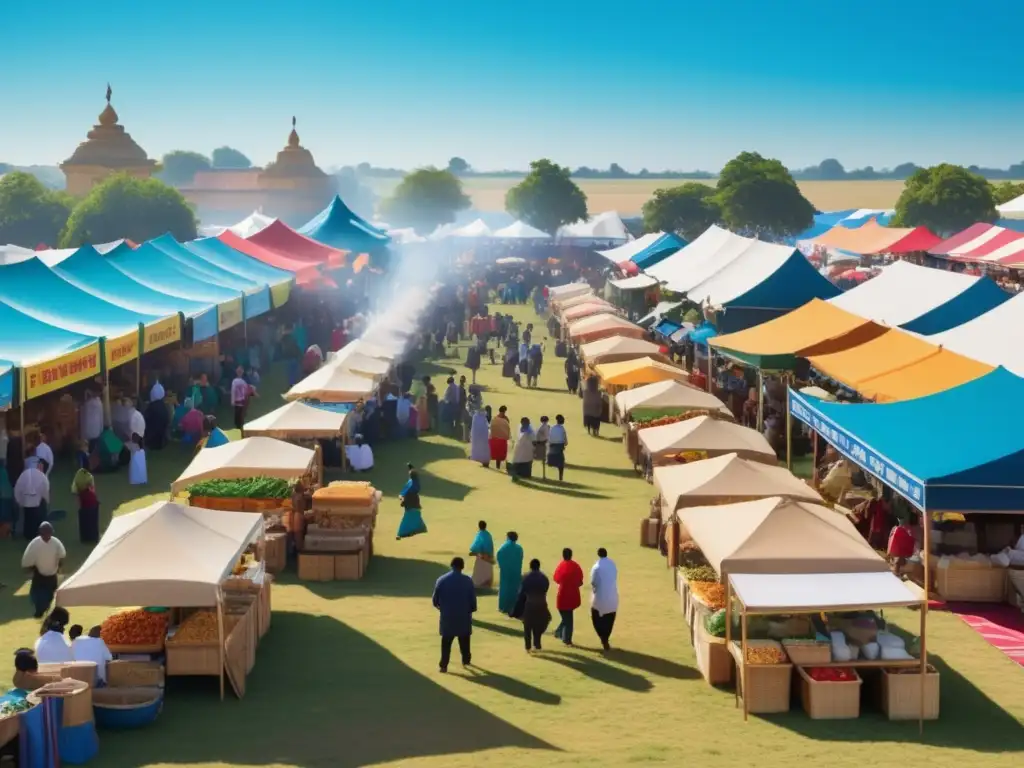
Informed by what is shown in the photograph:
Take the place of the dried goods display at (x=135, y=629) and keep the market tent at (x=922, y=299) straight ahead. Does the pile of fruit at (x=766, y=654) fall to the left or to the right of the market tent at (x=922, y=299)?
right

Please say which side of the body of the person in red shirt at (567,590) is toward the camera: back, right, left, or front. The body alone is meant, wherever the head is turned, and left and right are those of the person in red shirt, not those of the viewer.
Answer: back

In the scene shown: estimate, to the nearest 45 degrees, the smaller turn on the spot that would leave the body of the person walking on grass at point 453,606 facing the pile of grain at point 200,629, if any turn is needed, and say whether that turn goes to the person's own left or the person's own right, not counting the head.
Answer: approximately 90° to the person's own left

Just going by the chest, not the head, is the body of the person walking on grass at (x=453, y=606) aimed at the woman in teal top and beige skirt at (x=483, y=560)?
yes

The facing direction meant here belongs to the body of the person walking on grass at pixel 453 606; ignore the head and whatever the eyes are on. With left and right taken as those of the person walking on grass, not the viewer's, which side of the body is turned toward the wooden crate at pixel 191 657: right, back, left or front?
left

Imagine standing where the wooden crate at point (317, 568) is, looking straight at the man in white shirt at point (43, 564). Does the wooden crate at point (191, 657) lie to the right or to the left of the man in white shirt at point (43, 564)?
left

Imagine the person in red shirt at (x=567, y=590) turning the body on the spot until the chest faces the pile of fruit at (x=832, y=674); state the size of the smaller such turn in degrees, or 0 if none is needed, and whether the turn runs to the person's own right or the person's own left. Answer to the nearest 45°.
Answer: approximately 135° to the person's own right

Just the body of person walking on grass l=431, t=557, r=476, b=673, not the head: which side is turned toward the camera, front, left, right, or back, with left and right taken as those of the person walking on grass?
back

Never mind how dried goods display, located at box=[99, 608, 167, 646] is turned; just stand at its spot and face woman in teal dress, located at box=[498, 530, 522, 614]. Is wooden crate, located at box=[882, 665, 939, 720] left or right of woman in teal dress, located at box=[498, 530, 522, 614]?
right

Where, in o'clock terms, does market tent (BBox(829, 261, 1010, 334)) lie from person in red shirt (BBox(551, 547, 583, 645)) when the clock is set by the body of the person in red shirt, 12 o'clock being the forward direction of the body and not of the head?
The market tent is roughly at 1 o'clock from the person in red shirt.

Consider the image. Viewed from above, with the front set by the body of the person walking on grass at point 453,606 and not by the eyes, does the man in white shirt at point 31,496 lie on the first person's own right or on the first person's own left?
on the first person's own left

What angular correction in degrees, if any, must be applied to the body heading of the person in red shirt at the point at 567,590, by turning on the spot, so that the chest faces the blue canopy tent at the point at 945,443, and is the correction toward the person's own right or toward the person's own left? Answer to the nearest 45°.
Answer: approximately 45° to the person's own right

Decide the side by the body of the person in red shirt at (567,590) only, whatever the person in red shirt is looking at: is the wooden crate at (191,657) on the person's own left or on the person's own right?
on the person's own left

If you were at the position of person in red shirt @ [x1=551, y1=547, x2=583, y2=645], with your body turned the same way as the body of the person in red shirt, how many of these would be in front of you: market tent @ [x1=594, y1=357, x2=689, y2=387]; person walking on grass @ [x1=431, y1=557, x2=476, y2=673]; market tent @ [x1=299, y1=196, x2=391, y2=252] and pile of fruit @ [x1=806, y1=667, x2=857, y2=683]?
2

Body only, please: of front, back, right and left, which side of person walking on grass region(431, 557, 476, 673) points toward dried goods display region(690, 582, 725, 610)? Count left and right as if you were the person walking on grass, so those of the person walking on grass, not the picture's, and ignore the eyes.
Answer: right

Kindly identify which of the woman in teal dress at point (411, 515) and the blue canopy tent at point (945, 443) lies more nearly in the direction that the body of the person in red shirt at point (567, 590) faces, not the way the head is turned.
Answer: the woman in teal dress
